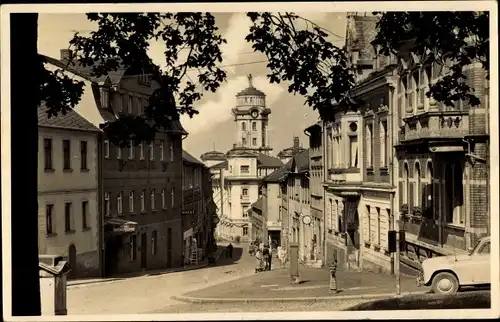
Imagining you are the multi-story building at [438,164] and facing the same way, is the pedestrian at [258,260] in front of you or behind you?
in front
